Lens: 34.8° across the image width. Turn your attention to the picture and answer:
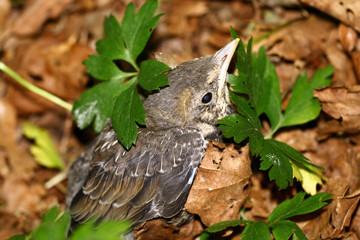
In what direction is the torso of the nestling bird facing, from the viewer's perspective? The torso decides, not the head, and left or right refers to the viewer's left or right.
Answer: facing to the right of the viewer

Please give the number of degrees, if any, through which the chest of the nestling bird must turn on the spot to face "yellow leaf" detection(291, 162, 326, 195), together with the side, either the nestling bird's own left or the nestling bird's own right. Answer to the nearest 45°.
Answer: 0° — it already faces it

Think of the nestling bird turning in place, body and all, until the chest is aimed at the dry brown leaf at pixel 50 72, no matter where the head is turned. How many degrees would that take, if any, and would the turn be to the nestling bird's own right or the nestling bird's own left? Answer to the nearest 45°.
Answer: approximately 135° to the nestling bird's own left

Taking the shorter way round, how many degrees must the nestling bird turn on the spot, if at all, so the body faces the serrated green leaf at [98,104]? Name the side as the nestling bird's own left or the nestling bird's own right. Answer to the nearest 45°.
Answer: approximately 135° to the nestling bird's own left

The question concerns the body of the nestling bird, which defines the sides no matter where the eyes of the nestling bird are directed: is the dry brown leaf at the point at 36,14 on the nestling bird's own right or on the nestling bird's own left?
on the nestling bird's own left

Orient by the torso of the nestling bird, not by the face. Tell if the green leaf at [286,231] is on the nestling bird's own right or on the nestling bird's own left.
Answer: on the nestling bird's own right

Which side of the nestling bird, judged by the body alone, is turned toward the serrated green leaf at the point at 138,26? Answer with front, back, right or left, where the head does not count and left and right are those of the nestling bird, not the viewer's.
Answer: left

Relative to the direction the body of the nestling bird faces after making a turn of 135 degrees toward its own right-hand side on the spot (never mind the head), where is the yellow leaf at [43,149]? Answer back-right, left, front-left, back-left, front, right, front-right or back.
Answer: right

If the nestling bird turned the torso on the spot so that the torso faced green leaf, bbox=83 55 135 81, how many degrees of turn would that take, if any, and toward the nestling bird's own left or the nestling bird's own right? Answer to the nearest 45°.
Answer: approximately 135° to the nestling bird's own left
